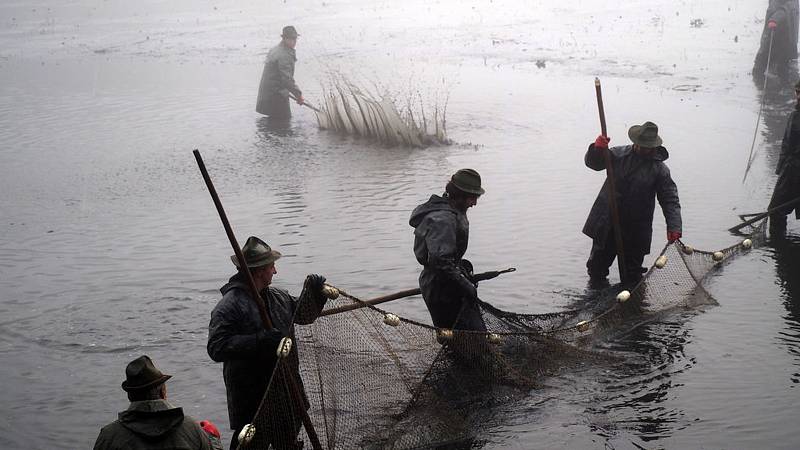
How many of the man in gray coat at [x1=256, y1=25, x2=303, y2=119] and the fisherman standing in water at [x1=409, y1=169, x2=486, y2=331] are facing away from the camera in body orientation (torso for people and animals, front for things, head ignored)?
0

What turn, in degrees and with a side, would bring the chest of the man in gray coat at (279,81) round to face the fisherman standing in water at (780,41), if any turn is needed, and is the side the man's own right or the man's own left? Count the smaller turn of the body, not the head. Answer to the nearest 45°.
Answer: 0° — they already face them

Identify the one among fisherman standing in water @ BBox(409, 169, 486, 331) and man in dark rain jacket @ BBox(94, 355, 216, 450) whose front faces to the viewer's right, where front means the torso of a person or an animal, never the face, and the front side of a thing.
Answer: the fisherman standing in water

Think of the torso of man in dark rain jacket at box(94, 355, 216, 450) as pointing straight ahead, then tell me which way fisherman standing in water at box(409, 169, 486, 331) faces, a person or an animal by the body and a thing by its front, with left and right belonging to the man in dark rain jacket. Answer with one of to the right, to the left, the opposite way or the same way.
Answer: to the right

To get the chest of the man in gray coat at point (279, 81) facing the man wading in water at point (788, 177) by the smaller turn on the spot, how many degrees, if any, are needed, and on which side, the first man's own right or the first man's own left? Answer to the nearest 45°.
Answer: approximately 45° to the first man's own right

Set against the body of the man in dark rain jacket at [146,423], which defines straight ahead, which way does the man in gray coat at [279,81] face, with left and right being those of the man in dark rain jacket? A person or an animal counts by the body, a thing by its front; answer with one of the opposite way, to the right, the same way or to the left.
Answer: to the right

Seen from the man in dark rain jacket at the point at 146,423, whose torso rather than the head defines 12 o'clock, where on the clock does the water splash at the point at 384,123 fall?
The water splash is roughly at 1 o'clock from the man in dark rain jacket.

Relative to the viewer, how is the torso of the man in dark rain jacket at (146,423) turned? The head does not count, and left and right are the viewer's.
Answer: facing away from the viewer

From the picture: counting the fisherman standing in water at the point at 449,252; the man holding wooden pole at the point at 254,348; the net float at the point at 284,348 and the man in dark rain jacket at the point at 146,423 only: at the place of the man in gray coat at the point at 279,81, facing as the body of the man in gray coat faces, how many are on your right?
4

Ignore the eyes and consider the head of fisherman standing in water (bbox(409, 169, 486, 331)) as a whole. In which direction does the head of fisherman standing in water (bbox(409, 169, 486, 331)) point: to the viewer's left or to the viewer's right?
to the viewer's right

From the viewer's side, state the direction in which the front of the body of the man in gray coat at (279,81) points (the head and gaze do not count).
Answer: to the viewer's right

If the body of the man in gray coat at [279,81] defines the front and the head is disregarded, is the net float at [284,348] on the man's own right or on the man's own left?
on the man's own right

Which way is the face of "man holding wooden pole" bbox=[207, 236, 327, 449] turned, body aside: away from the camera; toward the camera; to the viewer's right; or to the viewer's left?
to the viewer's right
